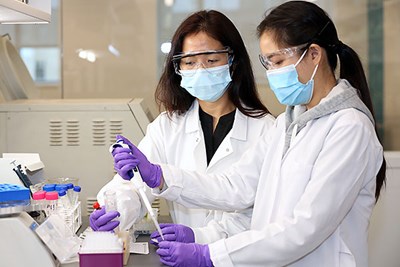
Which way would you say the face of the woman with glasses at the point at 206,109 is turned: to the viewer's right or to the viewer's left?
to the viewer's left

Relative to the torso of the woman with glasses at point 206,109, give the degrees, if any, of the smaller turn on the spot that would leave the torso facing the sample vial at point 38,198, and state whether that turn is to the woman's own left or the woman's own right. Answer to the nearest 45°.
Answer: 0° — they already face it

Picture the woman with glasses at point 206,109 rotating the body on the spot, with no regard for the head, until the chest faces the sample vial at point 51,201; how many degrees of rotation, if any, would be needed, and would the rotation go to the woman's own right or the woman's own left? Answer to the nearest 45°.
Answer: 0° — they already face it

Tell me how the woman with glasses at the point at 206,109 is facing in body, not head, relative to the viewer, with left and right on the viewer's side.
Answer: facing the viewer and to the left of the viewer

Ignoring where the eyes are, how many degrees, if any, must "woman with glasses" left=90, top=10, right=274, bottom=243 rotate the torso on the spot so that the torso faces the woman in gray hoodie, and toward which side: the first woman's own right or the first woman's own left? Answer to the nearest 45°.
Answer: approximately 90° to the first woman's own left

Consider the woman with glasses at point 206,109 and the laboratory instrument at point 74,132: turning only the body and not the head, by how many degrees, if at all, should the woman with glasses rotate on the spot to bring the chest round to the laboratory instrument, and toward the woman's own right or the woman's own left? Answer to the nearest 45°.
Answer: approximately 90° to the woman's own right

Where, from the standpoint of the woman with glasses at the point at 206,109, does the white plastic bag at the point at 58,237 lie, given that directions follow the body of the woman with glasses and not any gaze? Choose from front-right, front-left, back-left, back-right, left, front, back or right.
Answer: front

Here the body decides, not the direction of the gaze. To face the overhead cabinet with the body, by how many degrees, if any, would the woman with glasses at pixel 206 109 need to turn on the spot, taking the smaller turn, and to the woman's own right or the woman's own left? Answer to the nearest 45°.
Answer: approximately 45° to the woman's own right

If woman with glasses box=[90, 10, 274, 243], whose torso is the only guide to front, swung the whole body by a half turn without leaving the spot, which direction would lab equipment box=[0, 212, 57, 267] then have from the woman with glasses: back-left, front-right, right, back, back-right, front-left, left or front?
back
